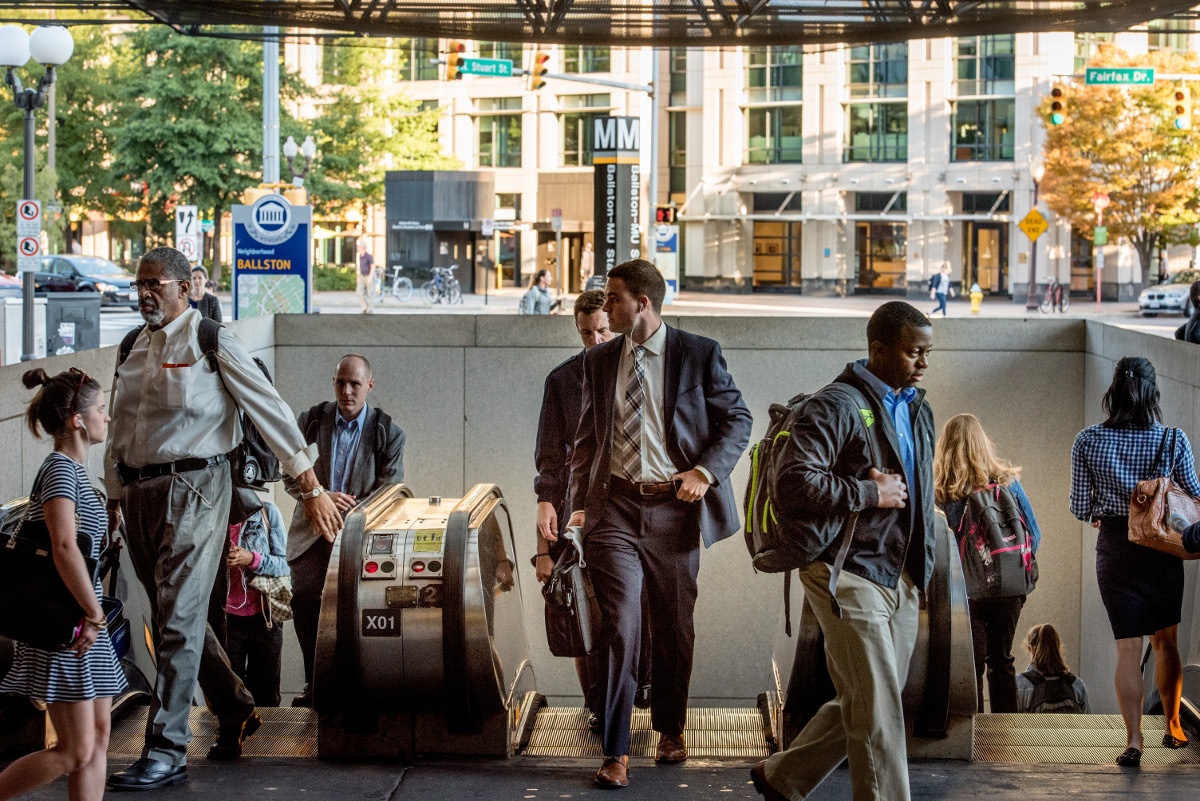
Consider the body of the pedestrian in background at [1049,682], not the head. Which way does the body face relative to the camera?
away from the camera

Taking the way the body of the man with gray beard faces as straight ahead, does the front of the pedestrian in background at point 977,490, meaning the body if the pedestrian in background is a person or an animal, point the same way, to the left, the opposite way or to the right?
the opposite way

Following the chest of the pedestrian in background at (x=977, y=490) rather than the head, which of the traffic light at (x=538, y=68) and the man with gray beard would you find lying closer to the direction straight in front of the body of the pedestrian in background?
the traffic light

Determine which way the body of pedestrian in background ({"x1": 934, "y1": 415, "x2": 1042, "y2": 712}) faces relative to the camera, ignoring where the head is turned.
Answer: away from the camera

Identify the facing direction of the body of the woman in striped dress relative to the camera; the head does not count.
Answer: to the viewer's right

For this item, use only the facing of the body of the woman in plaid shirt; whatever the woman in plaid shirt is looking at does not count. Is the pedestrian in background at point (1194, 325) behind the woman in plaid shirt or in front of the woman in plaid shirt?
in front

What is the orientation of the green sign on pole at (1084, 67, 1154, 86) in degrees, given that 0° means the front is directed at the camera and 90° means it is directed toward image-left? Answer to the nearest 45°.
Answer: approximately 0°

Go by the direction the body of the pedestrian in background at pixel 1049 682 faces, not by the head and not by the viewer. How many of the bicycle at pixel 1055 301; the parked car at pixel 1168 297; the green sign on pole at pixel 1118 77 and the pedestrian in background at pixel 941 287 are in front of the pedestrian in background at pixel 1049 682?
4

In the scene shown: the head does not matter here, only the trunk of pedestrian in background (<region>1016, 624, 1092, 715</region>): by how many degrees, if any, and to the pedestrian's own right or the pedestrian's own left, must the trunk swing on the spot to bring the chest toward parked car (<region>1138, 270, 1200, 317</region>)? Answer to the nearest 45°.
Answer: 0° — they already face it

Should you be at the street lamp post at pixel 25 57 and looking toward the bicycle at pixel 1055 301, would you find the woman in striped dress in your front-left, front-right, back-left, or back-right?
back-right

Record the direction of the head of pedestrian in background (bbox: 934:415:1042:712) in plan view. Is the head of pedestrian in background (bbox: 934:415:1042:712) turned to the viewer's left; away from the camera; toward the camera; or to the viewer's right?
away from the camera

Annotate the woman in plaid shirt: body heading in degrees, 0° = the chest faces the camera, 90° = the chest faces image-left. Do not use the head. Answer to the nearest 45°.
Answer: approximately 180°

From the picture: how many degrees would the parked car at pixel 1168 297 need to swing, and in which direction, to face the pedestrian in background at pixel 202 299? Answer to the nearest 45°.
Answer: approximately 45° to its left

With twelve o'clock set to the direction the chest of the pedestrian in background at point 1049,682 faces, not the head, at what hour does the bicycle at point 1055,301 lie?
The bicycle is roughly at 12 o'clock from the pedestrian in background.

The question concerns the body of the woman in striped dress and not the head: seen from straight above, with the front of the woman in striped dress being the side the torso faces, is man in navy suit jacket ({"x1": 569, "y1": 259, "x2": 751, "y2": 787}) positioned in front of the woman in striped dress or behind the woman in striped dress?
in front

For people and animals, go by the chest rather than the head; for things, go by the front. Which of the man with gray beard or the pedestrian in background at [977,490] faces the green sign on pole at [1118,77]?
the pedestrian in background
